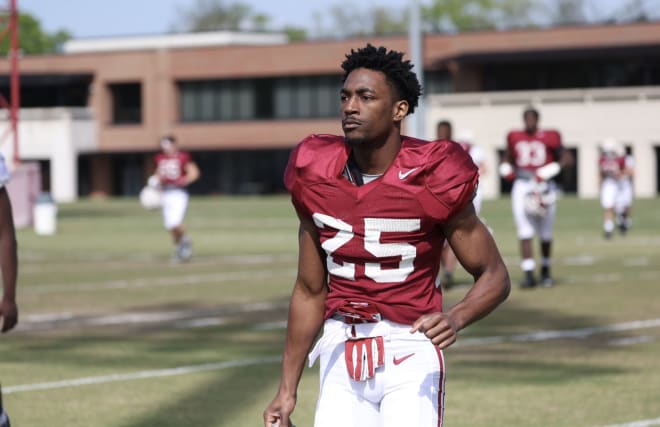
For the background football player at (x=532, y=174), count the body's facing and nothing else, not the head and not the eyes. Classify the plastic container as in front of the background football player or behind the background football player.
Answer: behind

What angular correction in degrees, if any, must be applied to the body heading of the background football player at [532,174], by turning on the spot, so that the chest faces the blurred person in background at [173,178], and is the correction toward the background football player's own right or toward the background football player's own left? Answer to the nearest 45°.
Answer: approximately 135° to the background football player's own right

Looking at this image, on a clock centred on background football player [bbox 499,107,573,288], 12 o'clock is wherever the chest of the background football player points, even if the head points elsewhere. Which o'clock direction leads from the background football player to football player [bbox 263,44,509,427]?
The football player is roughly at 12 o'clock from the background football player.

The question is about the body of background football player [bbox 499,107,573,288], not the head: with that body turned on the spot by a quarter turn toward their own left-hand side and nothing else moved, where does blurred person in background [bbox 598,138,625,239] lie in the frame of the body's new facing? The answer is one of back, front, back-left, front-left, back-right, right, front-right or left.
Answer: left

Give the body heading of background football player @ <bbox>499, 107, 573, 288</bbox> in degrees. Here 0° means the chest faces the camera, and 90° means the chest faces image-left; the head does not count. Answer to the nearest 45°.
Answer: approximately 0°

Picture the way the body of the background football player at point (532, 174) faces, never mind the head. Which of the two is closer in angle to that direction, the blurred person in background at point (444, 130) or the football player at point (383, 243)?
the football player
